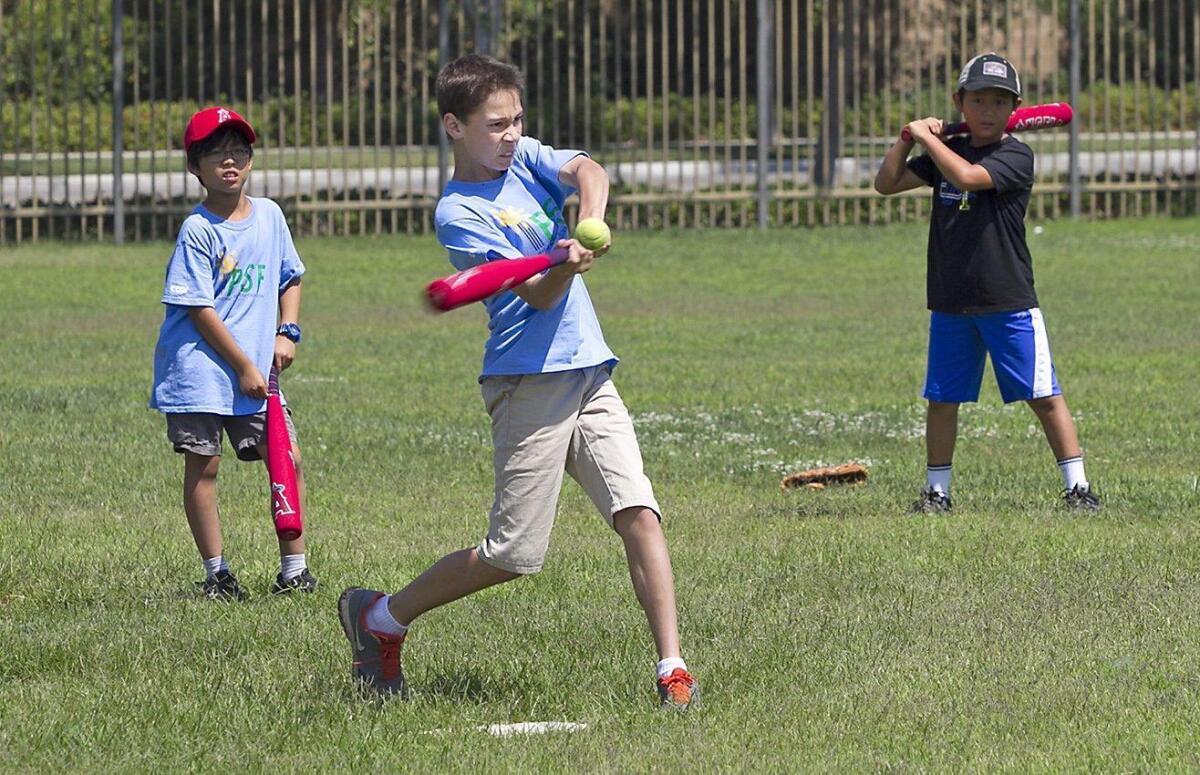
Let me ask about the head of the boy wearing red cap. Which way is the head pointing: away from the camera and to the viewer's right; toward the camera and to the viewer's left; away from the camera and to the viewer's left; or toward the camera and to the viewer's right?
toward the camera and to the viewer's right

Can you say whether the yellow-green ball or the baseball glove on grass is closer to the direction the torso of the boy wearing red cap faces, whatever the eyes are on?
the yellow-green ball

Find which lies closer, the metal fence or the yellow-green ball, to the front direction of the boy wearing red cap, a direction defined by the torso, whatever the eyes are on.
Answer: the yellow-green ball

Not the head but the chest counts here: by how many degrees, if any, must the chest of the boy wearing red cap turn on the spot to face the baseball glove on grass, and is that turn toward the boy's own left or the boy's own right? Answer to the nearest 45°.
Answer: approximately 90° to the boy's own left

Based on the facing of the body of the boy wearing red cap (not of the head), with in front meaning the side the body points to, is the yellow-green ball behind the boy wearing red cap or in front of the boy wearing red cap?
in front

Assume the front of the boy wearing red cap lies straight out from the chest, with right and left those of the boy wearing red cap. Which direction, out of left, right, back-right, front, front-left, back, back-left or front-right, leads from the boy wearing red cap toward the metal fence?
back-left
